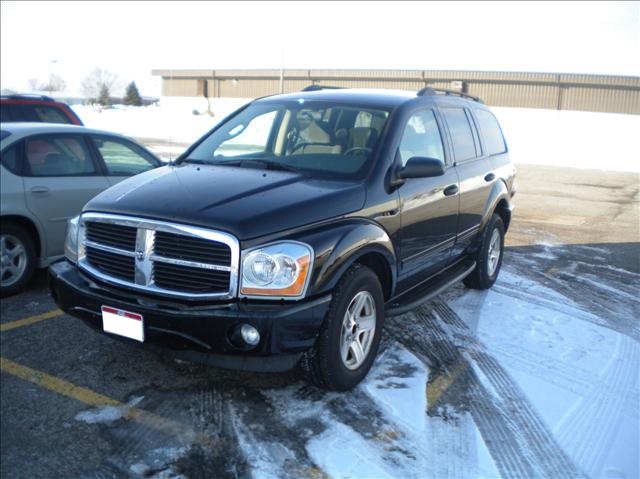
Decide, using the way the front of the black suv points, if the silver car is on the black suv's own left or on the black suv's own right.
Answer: on the black suv's own right

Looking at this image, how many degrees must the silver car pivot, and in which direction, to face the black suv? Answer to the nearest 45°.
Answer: approximately 90° to its right

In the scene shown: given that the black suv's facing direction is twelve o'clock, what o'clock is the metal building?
The metal building is roughly at 5 o'clock from the black suv.

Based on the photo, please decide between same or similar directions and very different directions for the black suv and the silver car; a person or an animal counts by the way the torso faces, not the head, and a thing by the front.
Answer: very different directions

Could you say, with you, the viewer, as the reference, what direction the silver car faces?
facing away from the viewer and to the right of the viewer

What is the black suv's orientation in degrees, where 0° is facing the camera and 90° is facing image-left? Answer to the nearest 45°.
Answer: approximately 45°

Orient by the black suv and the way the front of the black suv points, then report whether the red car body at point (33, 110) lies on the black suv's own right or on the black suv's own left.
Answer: on the black suv's own right
